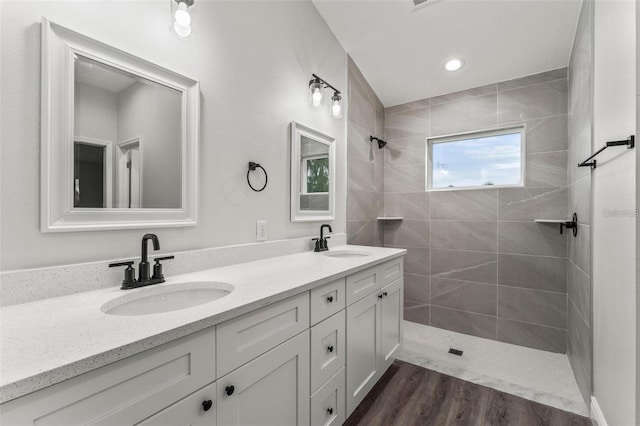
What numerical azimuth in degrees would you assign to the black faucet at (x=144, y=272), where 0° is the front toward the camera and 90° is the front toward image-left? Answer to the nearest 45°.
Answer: approximately 315°

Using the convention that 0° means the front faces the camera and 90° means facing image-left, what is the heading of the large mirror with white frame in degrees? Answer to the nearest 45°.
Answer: approximately 315°

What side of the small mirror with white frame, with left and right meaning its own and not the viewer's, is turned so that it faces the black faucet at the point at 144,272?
right

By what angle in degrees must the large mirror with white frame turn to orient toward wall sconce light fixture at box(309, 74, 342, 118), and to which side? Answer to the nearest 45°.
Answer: approximately 45° to its left

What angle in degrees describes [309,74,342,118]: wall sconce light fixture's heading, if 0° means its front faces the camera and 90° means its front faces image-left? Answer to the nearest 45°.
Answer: approximately 315°

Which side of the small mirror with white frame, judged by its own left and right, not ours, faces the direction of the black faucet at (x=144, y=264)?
right

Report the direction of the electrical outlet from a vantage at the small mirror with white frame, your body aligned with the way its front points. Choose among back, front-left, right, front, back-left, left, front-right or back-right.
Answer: right
